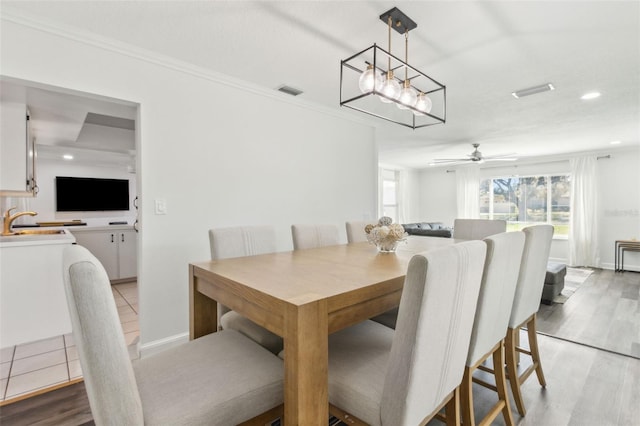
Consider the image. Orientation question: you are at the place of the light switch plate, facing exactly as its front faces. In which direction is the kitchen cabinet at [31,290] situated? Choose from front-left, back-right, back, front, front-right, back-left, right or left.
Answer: back-right

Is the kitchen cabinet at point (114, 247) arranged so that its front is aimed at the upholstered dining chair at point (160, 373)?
yes

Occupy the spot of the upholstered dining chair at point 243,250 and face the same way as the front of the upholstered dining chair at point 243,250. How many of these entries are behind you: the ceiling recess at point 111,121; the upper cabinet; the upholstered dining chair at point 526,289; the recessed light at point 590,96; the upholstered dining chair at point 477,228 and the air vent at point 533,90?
2

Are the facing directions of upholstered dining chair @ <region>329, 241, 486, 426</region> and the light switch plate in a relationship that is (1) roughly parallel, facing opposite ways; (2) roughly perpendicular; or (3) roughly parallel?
roughly parallel, facing opposite ways

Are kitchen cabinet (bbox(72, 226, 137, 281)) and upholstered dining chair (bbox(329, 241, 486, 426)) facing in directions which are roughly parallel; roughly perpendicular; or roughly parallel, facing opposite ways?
roughly parallel, facing opposite ways

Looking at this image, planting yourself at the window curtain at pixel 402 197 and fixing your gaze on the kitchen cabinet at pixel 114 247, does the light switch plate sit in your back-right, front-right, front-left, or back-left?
front-left

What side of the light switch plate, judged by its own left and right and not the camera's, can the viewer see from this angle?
front

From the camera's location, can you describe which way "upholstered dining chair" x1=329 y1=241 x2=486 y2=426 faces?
facing away from the viewer and to the left of the viewer

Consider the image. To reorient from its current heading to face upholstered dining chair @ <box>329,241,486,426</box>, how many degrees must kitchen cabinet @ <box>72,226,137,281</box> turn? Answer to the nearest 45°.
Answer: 0° — it already faces it
